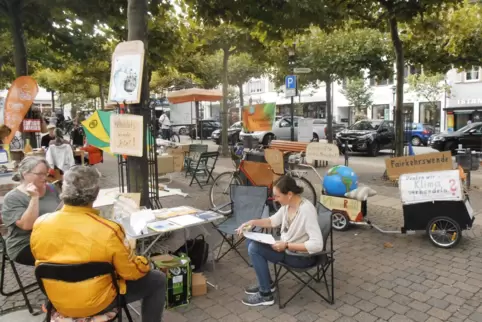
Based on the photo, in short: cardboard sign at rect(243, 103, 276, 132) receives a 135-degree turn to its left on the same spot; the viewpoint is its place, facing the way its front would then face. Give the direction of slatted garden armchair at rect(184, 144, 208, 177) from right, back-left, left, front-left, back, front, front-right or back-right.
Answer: left

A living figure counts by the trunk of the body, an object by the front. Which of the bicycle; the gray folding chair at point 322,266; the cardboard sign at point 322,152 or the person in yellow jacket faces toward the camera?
the cardboard sign

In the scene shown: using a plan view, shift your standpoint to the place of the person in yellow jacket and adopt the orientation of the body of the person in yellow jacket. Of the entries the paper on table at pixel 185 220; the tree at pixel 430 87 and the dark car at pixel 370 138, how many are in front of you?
3

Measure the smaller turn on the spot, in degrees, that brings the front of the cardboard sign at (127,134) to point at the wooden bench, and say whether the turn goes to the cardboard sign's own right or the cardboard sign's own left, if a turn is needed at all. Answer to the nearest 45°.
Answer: approximately 135° to the cardboard sign's own left

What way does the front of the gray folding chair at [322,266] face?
to the viewer's left

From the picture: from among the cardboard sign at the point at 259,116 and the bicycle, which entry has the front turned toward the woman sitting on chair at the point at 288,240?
the cardboard sign

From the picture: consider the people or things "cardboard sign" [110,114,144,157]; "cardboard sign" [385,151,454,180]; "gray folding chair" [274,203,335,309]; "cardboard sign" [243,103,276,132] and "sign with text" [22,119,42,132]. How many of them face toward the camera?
4

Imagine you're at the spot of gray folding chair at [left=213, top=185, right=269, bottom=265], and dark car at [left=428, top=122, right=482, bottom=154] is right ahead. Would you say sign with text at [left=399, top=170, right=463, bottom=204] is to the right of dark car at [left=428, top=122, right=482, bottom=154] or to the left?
right
